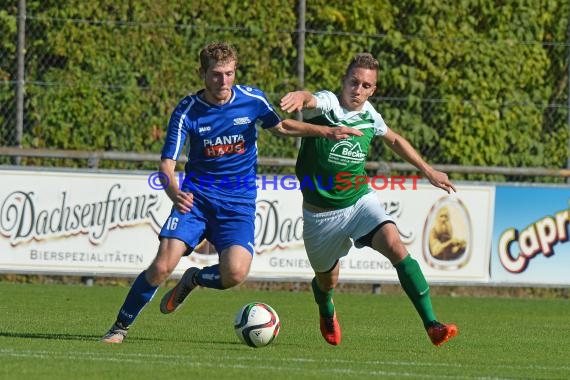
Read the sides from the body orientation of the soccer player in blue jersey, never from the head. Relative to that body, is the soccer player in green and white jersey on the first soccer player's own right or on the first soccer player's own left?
on the first soccer player's own left

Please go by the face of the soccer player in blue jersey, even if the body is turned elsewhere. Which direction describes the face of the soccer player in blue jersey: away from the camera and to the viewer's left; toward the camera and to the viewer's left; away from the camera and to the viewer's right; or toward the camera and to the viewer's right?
toward the camera and to the viewer's right

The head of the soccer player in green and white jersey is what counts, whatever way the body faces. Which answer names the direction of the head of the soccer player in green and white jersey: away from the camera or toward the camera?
toward the camera

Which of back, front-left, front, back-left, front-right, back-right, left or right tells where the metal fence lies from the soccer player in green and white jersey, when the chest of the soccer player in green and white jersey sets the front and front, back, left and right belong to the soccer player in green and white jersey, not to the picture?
back

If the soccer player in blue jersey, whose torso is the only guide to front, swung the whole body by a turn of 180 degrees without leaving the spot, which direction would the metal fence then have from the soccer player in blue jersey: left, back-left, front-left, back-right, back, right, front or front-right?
front

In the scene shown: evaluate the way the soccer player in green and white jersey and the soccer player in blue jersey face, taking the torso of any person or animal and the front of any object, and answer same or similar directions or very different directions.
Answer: same or similar directions

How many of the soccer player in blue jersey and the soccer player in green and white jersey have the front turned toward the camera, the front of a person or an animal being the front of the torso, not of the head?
2

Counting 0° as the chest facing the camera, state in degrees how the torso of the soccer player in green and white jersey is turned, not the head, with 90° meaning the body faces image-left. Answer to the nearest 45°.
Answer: approximately 0°

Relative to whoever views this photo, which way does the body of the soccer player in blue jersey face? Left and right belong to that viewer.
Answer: facing the viewer

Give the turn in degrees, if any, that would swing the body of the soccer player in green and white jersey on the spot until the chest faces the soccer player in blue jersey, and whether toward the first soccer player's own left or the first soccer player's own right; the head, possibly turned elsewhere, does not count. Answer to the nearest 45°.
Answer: approximately 90° to the first soccer player's own right
